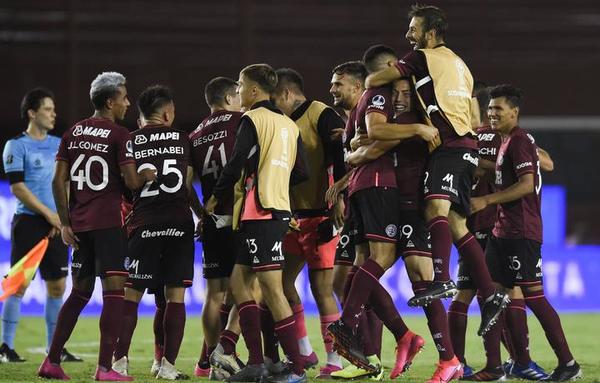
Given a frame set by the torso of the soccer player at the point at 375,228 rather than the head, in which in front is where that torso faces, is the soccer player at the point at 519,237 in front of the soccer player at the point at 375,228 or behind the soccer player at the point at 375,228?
in front

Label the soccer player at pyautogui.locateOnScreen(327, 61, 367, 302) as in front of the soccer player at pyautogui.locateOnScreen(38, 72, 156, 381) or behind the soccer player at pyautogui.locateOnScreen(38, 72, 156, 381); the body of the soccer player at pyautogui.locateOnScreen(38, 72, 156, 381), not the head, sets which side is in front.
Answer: in front

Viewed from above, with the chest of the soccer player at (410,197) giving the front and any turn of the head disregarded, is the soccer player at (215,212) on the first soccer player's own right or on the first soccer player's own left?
on the first soccer player's own right

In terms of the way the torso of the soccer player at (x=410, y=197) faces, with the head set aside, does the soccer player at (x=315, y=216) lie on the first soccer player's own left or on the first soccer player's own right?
on the first soccer player's own right

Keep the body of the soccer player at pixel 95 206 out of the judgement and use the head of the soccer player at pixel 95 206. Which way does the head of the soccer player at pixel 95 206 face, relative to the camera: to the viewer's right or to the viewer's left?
to the viewer's right

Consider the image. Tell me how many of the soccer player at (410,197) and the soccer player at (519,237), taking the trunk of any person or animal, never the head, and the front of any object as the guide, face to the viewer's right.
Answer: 0

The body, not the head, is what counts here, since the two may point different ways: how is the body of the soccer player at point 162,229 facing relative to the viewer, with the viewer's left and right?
facing away from the viewer

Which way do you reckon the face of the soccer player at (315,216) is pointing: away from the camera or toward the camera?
away from the camera

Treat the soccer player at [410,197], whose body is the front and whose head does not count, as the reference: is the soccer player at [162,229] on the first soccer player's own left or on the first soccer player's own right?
on the first soccer player's own right

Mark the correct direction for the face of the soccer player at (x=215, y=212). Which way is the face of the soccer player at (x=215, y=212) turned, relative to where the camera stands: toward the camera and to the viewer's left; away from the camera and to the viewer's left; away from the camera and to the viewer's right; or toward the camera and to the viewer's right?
away from the camera and to the viewer's right

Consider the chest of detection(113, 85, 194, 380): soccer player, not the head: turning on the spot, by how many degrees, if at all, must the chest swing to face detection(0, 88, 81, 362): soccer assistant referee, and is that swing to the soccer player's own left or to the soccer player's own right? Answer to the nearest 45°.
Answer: approximately 45° to the soccer player's own left

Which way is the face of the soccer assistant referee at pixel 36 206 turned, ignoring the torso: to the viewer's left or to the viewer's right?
to the viewer's right

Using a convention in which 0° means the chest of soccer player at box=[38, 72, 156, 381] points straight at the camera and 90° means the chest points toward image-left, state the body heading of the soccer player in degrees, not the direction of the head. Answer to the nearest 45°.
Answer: approximately 225°
